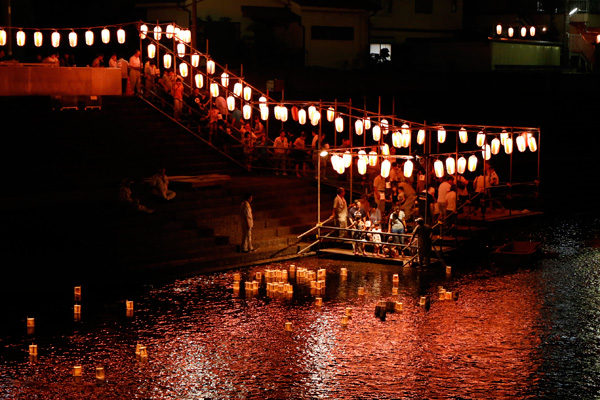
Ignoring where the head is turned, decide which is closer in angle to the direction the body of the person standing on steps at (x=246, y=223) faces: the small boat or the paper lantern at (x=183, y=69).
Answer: the small boat

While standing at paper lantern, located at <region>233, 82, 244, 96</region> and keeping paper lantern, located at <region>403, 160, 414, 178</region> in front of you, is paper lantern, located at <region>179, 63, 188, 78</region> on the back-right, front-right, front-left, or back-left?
back-right
